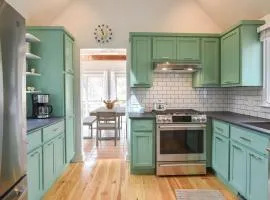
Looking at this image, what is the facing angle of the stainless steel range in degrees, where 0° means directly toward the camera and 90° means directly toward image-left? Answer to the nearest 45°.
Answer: approximately 0°

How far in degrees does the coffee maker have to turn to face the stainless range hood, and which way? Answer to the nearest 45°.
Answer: approximately 45° to its left

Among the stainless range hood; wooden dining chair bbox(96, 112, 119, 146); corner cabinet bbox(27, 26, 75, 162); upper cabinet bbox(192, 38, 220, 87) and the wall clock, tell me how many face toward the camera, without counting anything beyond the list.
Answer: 3

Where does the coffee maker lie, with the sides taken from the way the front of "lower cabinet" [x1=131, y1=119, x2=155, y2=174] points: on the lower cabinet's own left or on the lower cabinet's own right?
on the lower cabinet's own right

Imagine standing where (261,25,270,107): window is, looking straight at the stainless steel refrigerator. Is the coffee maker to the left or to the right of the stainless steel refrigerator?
right

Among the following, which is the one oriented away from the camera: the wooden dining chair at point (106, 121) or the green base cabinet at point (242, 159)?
the wooden dining chair

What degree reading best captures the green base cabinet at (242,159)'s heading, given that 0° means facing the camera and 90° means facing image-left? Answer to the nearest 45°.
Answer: approximately 45°

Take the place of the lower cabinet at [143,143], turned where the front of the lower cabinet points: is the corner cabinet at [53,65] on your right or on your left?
on your right

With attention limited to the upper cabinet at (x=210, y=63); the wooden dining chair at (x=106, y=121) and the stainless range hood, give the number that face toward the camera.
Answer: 2
